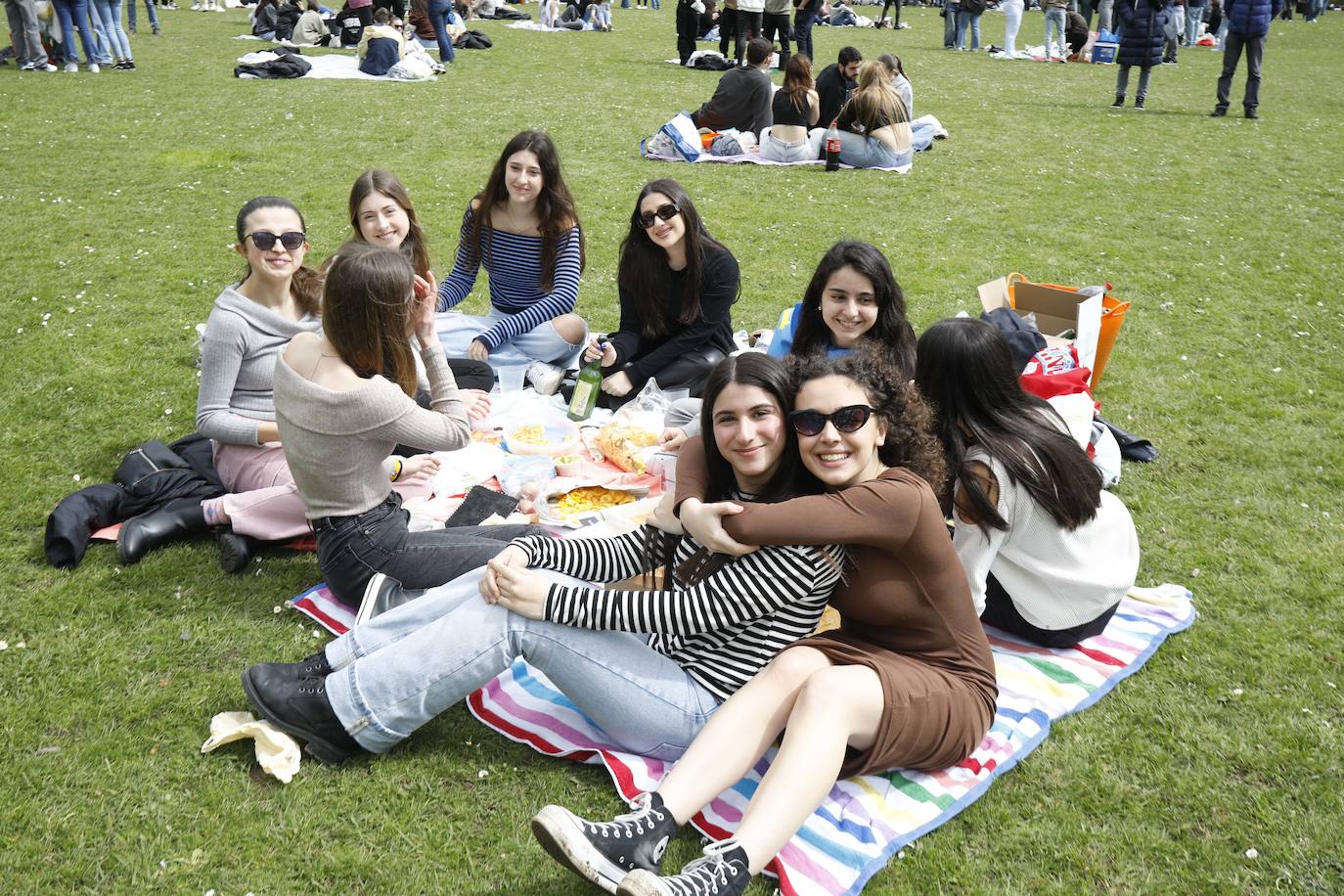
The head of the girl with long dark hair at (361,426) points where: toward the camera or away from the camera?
away from the camera

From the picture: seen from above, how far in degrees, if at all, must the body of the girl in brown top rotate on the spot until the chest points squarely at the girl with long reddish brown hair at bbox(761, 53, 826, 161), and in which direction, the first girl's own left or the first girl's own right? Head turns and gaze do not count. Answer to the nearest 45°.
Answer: approximately 135° to the first girl's own right

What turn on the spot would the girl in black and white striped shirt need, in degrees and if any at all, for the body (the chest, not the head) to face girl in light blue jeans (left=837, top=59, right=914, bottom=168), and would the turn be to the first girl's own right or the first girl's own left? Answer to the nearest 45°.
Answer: approximately 135° to the first girl's own right

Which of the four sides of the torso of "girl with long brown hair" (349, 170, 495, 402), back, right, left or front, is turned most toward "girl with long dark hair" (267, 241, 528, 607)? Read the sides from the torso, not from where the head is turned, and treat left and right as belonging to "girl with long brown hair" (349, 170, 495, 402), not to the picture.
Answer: front

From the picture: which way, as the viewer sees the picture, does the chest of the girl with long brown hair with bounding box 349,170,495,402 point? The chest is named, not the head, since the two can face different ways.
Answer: toward the camera

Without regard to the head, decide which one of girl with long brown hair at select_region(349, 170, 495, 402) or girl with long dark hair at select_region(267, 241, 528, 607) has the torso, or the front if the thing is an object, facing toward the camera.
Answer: girl with long brown hair at select_region(349, 170, 495, 402)

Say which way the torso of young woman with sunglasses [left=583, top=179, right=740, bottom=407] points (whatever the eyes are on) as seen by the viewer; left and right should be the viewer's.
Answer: facing the viewer and to the left of the viewer

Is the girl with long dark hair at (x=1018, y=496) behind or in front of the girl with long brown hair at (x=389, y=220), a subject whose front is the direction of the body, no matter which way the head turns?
in front

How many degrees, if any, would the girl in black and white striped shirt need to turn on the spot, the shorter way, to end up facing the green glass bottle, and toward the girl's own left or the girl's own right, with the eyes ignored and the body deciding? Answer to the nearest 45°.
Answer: approximately 135° to the girl's own right

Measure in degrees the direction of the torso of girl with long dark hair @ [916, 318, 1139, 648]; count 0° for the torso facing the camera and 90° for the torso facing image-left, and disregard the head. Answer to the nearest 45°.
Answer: approximately 135°

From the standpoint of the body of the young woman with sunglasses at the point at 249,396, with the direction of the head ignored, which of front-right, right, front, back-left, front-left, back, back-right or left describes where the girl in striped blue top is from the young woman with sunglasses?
left

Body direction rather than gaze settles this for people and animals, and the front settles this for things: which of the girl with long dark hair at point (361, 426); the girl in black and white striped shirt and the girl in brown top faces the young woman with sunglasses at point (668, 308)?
the girl with long dark hair

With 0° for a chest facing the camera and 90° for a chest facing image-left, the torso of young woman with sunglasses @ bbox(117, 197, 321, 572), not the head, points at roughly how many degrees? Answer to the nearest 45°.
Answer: approximately 315°

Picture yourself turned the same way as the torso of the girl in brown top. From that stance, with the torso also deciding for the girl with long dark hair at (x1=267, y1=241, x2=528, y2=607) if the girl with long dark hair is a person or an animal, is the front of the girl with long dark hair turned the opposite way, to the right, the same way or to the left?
the opposite way

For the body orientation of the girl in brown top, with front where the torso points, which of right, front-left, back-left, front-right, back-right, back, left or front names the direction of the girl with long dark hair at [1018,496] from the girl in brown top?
back

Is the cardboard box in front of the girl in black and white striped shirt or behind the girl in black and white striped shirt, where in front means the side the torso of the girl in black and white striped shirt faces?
behind

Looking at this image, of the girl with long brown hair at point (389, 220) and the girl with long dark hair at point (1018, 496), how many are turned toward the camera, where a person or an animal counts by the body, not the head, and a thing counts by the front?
1

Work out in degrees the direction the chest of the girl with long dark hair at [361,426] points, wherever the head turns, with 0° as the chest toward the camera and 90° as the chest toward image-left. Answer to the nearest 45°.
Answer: approximately 225°

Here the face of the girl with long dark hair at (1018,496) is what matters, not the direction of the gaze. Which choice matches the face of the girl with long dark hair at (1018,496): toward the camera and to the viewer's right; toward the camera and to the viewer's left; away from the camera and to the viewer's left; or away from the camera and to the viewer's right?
away from the camera and to the viewer's left
